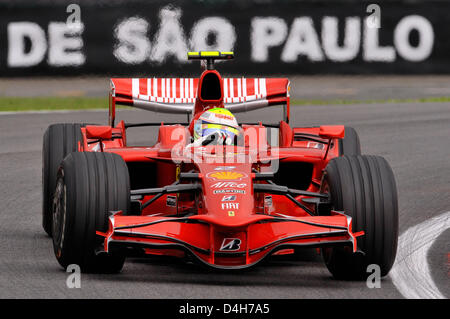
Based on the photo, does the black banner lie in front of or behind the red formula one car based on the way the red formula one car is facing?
behind

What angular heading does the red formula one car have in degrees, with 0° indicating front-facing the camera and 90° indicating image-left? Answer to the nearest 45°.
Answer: approximately 0°

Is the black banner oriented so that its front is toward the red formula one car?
yes

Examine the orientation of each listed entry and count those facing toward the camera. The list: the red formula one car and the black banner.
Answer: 2

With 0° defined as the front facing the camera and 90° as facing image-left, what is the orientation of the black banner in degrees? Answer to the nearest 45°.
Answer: approximately 0°
